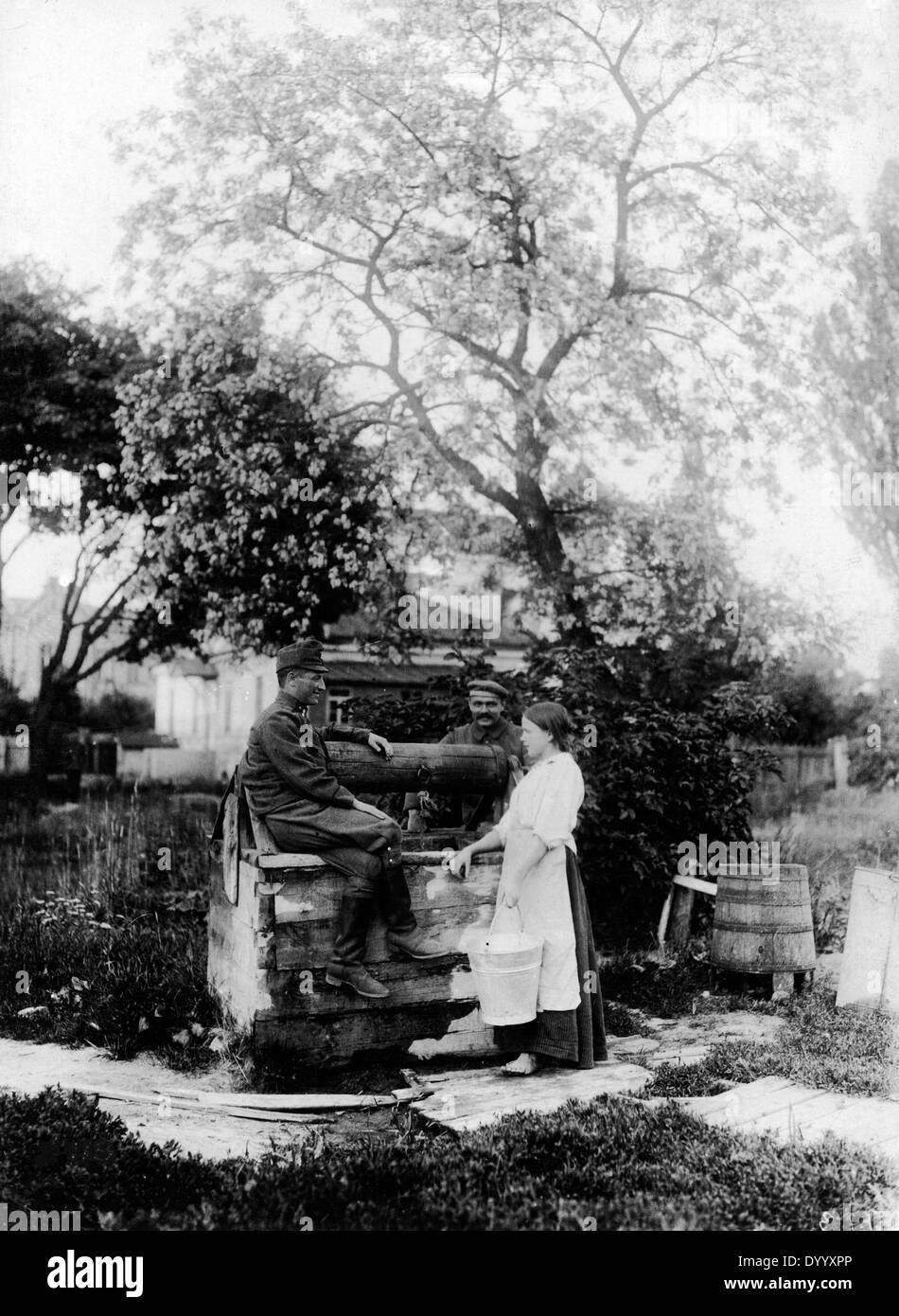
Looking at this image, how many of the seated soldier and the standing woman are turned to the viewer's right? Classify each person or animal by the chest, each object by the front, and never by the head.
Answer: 1

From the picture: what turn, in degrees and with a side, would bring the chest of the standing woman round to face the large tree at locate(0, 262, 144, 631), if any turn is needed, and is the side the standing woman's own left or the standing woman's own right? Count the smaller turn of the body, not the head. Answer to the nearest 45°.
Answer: approximately 45° to the standing woman's own right

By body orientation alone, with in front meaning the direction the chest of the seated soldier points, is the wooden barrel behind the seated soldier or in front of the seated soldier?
in front

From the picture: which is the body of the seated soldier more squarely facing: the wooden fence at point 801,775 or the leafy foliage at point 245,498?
the wooden fence

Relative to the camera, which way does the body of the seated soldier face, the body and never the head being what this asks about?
to the viewer's right

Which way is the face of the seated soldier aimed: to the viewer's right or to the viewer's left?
to the viewer's right

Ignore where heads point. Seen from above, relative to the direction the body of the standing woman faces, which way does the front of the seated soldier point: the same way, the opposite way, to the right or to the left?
the opposite way

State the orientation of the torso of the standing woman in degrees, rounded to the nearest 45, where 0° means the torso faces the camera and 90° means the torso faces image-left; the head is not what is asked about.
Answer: approximately 90°

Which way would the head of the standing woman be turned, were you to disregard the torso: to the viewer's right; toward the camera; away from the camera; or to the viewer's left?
to the viewer's left

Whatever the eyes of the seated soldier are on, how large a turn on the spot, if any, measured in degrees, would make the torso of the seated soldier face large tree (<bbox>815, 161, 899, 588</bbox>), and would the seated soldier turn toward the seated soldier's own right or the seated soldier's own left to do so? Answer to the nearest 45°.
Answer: approximately 45° to the seated soldier's own left

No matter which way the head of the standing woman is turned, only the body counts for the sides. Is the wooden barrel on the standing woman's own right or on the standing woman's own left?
on the standing woman's own right

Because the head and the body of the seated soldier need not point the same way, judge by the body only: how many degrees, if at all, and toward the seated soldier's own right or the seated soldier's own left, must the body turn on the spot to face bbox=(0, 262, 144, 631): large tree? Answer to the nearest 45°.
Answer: approximately 135° to the seated soldier's own left

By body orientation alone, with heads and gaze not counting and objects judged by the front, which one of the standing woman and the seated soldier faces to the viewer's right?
the seated soldier
